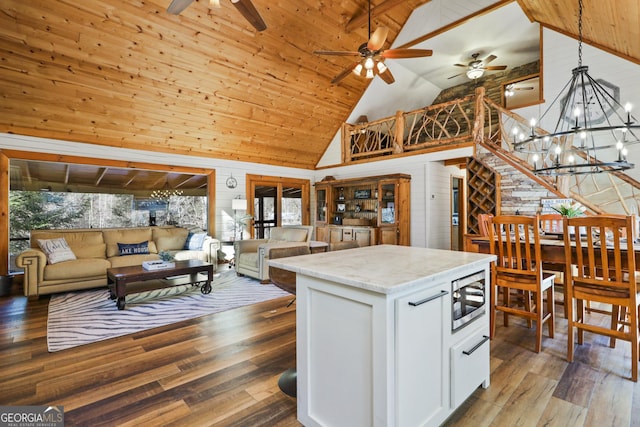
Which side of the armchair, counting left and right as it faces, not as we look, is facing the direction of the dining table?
left

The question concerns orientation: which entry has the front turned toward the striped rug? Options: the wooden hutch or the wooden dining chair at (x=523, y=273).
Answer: the wooden hutch

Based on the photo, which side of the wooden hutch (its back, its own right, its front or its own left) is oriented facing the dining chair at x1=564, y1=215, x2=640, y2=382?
left

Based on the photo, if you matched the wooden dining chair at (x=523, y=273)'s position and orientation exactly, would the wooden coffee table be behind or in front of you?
behind

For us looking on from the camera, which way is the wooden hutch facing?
facing the viewer and to the left of the viewer

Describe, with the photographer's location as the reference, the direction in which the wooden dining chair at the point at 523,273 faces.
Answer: facing away from the viewer and to the right of the viewer

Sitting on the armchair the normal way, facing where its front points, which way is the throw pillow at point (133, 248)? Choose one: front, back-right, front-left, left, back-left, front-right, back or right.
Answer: front-right

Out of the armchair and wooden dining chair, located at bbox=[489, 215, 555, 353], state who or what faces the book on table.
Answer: the armchair

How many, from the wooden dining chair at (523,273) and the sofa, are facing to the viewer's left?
0

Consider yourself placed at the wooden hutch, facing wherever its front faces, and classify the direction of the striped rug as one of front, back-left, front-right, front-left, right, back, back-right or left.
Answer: front
